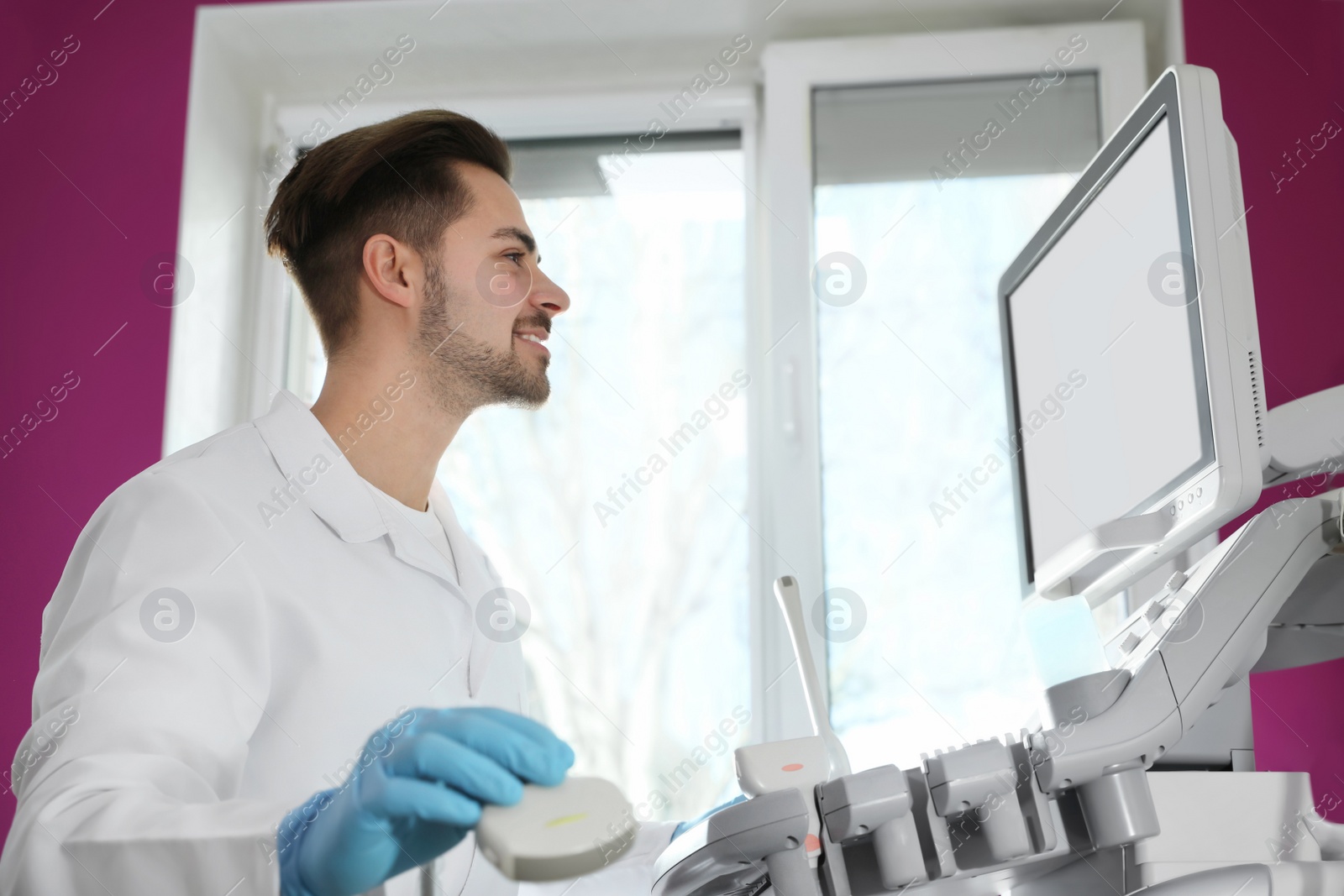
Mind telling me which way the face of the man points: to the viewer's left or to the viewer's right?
to the viewer's right

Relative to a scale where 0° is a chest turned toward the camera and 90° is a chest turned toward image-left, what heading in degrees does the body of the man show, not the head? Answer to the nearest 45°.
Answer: approximately 270°
